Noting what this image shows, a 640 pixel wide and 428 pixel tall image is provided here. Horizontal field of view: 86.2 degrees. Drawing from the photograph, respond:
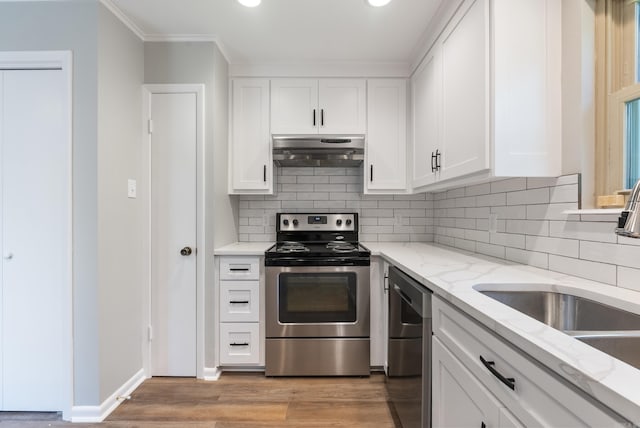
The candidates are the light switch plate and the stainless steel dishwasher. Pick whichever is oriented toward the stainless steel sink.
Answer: the light switch plate

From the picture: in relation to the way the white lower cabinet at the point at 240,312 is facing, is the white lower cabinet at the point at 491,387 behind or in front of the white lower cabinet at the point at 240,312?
in front

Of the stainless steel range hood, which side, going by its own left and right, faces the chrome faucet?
front

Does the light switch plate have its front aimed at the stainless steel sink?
yes

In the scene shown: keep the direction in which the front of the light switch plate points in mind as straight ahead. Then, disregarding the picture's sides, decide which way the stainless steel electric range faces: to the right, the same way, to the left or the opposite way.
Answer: to the right

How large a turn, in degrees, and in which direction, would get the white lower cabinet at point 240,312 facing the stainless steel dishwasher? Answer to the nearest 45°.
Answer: approximately 45° to its left

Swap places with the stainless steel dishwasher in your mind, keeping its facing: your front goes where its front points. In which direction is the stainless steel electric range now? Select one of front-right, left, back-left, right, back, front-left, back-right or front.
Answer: front-right

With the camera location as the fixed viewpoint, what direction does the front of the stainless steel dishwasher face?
facing to the left of the viewer
